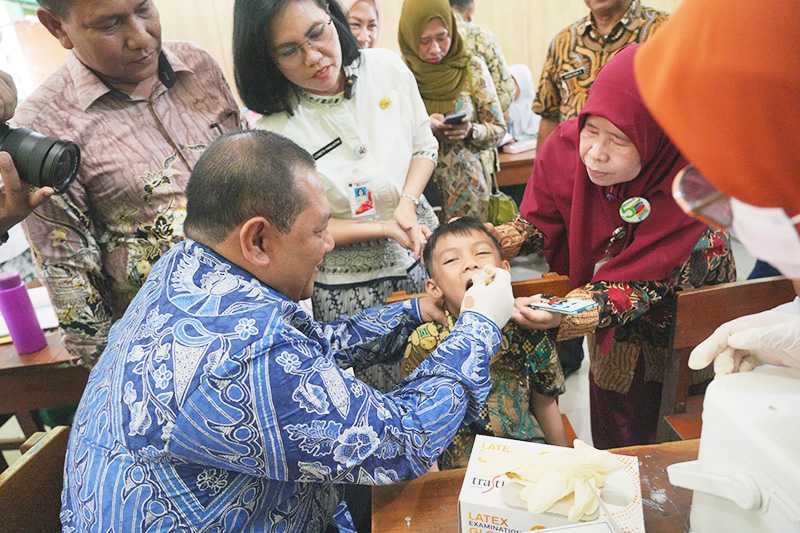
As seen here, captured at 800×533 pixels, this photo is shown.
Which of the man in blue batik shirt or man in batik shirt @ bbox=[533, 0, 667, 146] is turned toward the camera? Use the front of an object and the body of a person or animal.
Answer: the man in batik shirt

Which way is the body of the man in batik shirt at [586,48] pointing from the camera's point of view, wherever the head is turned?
toward the camera

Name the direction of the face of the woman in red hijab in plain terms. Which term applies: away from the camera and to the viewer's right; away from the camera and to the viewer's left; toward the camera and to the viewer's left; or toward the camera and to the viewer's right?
toward the camera and to the viewer's left

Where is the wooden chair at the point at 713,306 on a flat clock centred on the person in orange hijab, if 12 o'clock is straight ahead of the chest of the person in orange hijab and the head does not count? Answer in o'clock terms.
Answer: The wooden chair is roughly at 3 o'clock from the person in orange hijab.

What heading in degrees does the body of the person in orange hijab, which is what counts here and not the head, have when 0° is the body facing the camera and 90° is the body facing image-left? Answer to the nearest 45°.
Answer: approximately 90°

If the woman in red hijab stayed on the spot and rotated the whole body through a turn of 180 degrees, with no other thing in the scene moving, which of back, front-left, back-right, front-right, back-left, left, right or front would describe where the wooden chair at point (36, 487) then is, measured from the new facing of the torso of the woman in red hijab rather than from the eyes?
back

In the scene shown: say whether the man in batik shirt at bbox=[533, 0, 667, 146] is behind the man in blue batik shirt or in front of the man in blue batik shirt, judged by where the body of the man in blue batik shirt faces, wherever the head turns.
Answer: in front

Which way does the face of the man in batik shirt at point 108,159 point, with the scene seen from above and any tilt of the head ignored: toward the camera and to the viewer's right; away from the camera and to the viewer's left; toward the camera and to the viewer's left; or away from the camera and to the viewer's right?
toward the camera and to the viewer's right

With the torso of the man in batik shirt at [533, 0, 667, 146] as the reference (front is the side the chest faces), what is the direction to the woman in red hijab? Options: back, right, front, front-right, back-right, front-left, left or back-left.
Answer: front

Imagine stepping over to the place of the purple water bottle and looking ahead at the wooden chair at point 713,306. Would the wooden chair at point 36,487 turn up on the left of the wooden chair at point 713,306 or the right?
right

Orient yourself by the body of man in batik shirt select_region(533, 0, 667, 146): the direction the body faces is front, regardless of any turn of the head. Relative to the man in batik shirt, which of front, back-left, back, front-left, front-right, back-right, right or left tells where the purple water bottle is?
front-right

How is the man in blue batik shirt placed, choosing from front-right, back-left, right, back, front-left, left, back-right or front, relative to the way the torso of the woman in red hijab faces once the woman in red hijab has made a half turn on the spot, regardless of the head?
back

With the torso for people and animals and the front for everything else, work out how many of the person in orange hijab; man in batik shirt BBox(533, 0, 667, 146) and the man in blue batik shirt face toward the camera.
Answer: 1

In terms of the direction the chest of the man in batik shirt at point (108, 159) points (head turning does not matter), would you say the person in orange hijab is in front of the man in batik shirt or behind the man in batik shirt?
in front

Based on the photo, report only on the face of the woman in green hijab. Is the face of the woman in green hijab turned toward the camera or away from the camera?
toward the camera

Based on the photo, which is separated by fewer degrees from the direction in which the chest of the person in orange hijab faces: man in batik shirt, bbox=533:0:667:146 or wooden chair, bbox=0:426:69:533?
the wooden chair

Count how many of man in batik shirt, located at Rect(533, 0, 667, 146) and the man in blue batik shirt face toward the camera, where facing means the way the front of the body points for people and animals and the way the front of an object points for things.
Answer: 1
